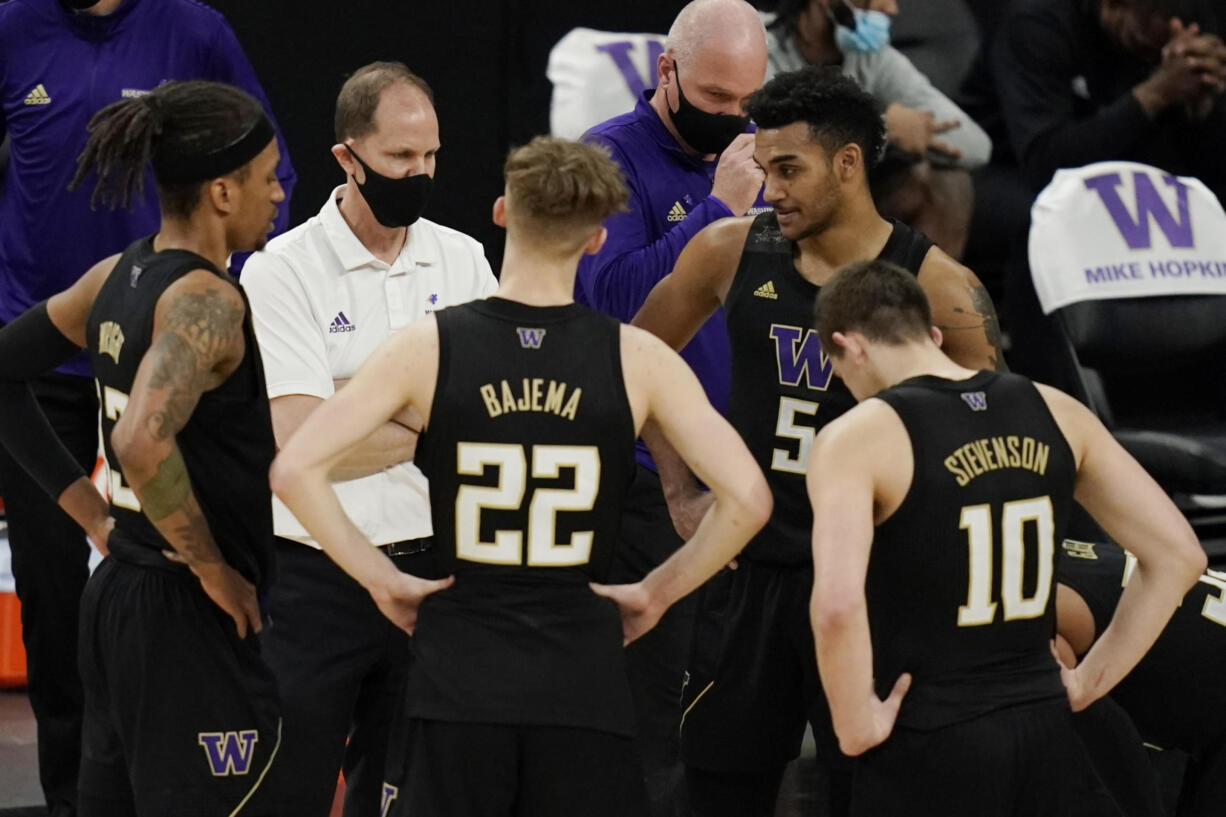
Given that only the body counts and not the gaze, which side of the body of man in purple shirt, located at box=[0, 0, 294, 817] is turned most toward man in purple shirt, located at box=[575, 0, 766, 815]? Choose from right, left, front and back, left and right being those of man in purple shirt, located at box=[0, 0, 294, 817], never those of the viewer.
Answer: left

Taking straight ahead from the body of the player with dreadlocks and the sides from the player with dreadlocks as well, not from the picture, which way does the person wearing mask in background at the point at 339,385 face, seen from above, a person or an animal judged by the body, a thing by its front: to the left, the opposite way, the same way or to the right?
to the right

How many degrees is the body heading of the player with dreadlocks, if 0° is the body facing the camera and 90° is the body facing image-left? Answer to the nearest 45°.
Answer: approximately 225°

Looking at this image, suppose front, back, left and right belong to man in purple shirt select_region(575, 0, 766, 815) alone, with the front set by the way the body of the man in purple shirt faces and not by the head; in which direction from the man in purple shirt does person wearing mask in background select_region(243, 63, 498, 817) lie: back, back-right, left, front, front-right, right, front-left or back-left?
right

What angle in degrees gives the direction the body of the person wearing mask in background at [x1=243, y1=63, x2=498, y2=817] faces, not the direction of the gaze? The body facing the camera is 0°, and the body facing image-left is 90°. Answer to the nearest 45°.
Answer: approximately 315°

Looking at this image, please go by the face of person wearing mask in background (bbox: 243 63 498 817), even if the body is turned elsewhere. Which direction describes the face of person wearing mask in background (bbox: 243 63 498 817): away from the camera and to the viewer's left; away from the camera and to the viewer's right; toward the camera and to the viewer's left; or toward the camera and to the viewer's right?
toward the camera and to the viewer's right

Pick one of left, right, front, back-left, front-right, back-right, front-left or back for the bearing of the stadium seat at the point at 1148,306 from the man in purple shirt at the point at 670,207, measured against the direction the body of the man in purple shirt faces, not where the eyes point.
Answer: left

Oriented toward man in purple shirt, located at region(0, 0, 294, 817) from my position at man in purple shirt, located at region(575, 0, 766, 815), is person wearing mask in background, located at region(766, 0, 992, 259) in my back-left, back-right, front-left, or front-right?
back-right

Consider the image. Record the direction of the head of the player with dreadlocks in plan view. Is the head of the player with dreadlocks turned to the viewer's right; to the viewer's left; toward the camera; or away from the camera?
to the viewer's right

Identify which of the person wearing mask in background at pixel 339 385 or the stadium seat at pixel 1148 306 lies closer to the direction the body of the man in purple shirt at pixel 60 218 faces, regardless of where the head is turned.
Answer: the person wearing mask in background

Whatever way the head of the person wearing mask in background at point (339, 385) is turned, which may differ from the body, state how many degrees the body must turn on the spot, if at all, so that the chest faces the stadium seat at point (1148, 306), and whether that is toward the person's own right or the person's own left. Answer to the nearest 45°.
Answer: approximately 90° to the person's own left

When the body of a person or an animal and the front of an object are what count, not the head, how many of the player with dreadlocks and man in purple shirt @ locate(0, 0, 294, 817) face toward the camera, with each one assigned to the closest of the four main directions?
1
